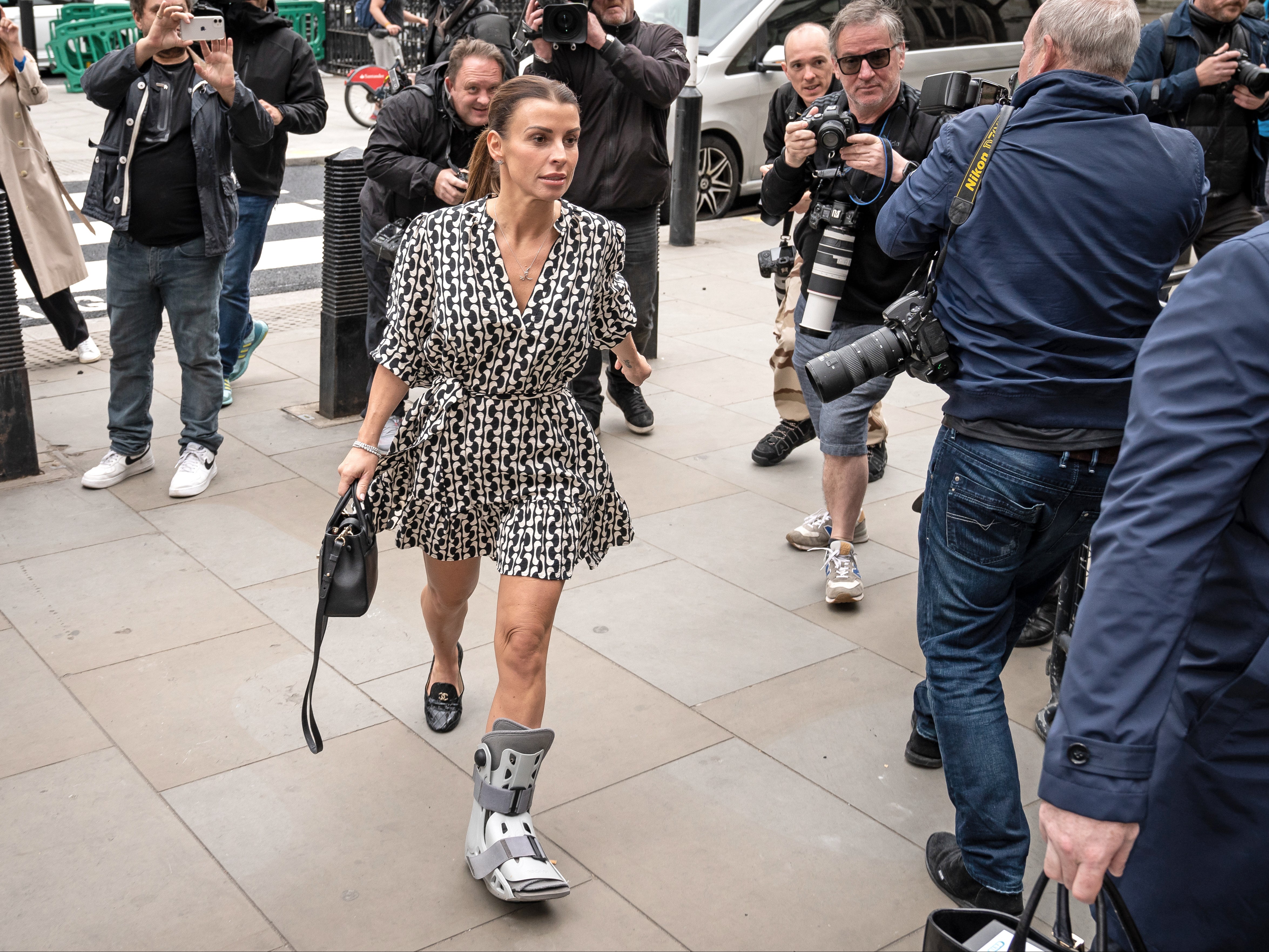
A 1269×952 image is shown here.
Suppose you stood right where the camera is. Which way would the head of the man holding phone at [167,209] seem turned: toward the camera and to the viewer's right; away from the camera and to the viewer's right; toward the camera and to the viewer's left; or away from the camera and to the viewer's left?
toward the camera and to the viewer's right

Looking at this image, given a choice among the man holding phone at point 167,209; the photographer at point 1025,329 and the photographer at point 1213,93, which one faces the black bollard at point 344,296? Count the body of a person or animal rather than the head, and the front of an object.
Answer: the photographer at point 1025,329

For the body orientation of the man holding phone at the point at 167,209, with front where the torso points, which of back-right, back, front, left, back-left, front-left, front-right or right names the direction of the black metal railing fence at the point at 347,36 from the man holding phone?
back

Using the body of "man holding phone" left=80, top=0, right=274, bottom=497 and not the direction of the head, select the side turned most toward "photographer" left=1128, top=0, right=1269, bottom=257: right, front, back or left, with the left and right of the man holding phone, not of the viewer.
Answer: left

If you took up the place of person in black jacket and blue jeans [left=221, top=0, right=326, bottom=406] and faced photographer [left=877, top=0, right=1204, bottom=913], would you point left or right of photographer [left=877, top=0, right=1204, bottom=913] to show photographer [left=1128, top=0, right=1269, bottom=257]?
left

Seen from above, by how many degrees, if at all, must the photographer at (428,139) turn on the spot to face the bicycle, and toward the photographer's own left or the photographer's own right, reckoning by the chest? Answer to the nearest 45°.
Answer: approximately 135° to the photographer's own left

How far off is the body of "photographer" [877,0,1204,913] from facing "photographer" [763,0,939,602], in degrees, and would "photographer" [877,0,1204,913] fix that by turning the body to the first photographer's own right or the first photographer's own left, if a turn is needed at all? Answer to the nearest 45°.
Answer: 0° — they already face them

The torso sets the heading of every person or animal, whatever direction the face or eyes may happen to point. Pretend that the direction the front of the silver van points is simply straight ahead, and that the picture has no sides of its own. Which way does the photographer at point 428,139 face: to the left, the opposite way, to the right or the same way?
to the left

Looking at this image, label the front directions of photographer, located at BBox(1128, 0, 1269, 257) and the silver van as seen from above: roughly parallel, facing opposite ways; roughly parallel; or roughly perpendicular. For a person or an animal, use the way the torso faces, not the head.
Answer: roughly perpendicular

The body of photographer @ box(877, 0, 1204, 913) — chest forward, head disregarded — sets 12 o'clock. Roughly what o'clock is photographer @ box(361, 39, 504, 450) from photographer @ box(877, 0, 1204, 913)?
photographer @ box(361, 39, 504, 450) is roughly at 12 o'clock from photographer @ box(877, 0, 1204, 913).

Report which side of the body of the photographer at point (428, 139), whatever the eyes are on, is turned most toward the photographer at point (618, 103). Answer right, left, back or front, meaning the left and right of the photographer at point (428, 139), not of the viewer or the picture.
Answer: left

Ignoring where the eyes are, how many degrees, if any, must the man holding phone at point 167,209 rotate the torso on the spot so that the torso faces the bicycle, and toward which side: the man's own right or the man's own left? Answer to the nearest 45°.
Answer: approximately 180°

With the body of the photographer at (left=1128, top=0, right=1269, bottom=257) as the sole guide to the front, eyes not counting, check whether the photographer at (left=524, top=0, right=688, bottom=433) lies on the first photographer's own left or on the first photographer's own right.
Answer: on the first photographer's own right
